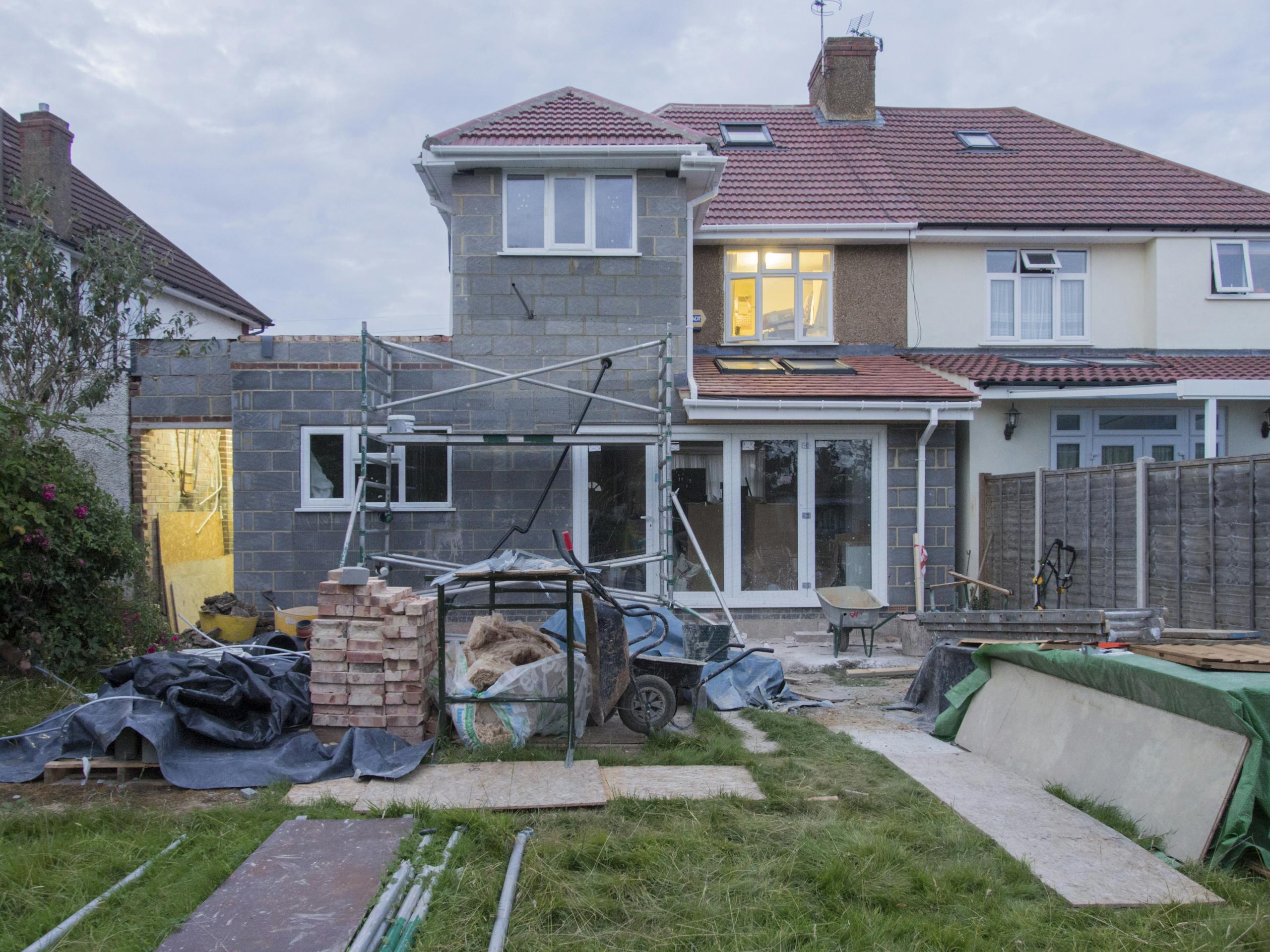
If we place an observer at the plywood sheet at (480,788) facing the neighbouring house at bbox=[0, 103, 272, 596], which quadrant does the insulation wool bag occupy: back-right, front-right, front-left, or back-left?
front-right

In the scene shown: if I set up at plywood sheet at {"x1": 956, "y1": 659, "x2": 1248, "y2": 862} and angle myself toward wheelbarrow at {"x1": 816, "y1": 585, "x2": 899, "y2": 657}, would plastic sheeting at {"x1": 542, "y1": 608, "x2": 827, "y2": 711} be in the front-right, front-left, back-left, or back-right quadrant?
front-left

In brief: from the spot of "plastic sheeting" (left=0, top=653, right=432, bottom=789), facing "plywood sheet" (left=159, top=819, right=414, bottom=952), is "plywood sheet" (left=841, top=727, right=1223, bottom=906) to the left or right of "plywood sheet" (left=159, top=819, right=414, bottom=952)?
left

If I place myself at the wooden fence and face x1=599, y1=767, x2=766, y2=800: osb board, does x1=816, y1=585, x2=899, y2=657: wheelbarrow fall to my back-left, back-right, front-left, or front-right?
front-right

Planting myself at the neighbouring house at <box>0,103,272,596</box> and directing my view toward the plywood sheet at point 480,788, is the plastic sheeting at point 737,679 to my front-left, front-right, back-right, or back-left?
front-left

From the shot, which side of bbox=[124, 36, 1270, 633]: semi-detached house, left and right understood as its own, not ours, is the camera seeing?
back

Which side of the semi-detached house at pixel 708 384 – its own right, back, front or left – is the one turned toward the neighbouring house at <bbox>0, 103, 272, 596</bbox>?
left

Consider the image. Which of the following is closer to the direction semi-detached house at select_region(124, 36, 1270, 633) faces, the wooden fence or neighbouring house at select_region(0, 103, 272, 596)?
the neighbouring house

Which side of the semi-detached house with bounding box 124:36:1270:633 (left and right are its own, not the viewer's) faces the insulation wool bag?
back
